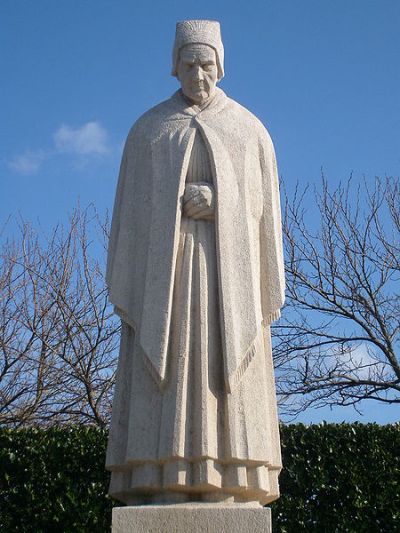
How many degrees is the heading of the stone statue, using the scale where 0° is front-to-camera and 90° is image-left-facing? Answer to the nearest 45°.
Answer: approximately 0°

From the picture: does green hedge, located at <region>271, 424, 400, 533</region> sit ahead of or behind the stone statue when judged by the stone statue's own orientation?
behind
